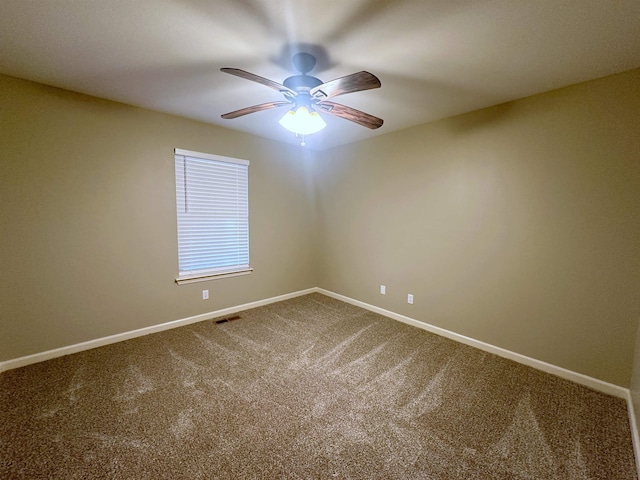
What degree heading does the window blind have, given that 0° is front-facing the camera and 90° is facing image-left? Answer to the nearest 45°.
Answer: approximately 315°
